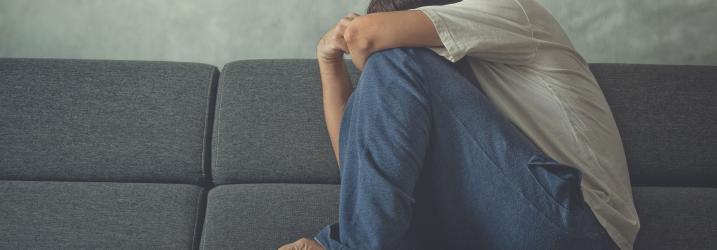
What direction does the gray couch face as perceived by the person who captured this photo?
facing the viewer
